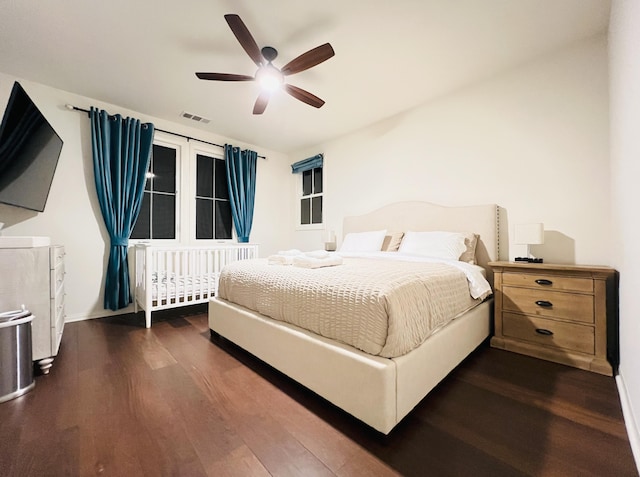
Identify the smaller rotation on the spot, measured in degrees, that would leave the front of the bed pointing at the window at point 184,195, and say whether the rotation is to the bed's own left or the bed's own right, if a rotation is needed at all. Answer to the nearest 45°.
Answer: approximately 90° to the bed's own right

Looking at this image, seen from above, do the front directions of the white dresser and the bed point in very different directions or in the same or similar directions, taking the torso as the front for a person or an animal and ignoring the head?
very different directions

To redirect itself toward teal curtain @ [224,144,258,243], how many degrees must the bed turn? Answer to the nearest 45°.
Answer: approximately 90° to its right

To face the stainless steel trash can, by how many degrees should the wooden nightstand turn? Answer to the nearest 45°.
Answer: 0° — it already faces it

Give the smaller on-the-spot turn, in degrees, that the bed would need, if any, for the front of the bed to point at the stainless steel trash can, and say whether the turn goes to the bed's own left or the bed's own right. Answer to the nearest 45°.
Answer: approximately 45° to the bed's own right

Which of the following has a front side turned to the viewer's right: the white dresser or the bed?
the white dresser

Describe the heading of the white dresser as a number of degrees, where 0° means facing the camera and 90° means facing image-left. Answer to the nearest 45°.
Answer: approximately 270°

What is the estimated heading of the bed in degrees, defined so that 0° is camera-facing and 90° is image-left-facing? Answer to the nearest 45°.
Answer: approximately 45°

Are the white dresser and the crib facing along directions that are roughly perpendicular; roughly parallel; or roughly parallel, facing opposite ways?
roughly perpendicular
